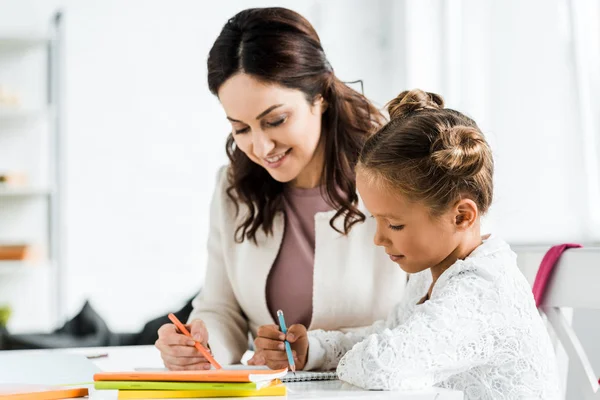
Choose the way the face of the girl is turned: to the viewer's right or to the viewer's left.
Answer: to the viewer's left

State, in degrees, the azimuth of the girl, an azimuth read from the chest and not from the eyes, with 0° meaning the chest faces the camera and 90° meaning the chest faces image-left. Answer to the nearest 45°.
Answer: approximately 90°

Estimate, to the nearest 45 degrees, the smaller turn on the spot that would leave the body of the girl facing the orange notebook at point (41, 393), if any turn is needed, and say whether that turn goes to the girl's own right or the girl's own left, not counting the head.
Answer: approximately 45° to the girl's own left

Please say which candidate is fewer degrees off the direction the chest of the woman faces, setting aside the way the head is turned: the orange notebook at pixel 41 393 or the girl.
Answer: the orange notebook

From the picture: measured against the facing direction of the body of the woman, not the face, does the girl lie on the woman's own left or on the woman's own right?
on the woman's own left

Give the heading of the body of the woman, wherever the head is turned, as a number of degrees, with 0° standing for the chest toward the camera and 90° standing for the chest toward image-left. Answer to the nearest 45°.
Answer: approximately 45°

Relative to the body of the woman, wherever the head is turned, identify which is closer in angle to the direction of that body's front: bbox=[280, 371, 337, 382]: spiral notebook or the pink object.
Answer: the spiral notebook
